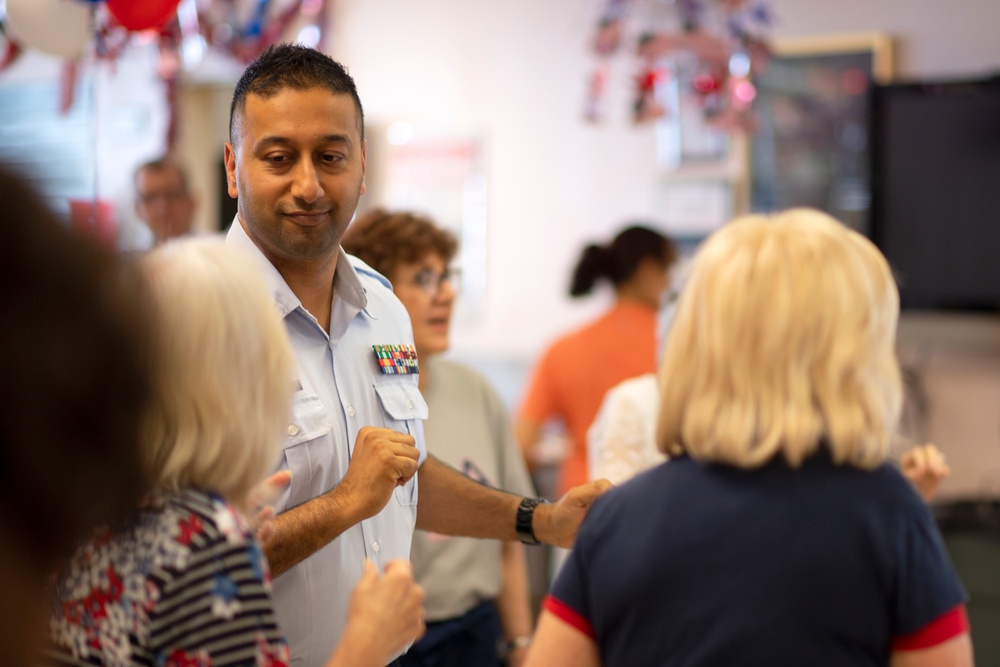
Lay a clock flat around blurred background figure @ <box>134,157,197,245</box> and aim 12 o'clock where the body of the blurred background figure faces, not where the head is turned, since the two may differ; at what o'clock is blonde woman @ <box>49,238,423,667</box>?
The blonde woman is roughly at 12 o'clock from the blurred background figure.

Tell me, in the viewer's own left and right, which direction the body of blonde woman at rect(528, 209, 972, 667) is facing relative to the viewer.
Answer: facing away from the viewer

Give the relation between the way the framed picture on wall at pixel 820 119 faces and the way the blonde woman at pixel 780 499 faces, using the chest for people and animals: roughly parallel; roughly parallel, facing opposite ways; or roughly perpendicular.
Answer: roughly parallel, facing opposite ways

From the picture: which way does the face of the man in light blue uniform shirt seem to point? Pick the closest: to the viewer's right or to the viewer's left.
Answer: to the viewer's right

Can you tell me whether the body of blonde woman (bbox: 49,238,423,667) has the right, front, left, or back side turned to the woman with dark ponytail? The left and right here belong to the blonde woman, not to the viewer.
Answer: front

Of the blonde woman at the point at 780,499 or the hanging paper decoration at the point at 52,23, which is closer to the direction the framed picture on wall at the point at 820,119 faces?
the blonde woman

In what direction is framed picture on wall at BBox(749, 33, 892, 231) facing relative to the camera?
toward the camera

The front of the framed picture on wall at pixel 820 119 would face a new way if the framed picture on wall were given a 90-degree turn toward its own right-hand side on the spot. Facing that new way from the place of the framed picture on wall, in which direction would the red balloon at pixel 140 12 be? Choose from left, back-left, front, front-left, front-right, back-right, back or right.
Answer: front-left

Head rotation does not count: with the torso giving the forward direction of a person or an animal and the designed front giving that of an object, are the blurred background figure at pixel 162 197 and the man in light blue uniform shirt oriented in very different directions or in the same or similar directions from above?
same or similar directions

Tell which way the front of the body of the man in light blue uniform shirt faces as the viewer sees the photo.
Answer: toward the camera

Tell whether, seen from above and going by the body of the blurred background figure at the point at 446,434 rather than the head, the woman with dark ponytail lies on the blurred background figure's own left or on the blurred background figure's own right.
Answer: on the blurred background figure's own left

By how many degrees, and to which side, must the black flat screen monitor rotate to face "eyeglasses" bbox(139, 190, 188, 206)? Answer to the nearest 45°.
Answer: approximately 90° to its right

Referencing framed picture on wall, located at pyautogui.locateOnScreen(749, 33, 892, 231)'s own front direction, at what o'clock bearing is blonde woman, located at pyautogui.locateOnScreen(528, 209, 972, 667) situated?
The blonde woman is roughly at 12 o'clock from the framed picture on wall.
